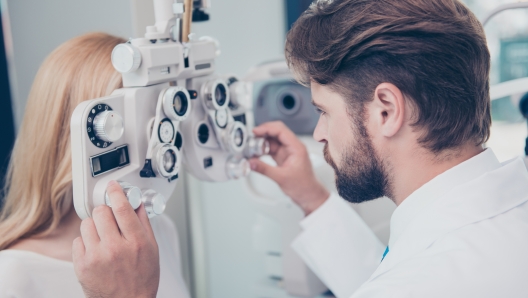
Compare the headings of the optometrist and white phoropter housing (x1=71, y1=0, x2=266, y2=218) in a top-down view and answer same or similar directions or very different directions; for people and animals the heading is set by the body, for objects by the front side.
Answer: very different directions

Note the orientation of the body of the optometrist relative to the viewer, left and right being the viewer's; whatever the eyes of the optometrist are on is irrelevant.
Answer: facing away from the viewer and to the left of the viewer

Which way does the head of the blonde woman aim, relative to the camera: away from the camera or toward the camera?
away from the camera

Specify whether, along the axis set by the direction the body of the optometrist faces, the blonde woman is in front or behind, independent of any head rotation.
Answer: in front
